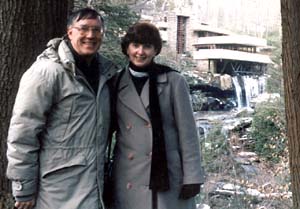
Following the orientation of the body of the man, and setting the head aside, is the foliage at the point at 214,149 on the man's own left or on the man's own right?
on the man's own left

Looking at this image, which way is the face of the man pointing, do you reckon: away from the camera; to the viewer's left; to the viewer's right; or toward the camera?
toward the camera

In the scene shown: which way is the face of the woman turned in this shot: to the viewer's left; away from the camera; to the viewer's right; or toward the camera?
toward the camera

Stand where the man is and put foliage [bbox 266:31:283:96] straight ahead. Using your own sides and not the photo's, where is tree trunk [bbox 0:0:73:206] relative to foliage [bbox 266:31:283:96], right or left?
left

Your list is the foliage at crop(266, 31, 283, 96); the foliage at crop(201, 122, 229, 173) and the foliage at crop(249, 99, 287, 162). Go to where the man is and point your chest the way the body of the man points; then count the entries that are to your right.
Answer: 0

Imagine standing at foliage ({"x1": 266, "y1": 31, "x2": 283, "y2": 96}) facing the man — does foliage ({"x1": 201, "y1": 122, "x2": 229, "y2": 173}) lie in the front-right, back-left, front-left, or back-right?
front-right

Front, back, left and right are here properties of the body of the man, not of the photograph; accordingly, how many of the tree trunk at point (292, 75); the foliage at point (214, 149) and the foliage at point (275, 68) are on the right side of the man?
0

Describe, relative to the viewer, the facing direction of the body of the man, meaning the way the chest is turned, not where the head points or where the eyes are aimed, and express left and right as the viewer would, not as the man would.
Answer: facing the viewer and to the right of the viewer

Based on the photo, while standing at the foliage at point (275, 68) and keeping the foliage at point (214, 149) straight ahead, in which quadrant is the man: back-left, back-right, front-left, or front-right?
front-left

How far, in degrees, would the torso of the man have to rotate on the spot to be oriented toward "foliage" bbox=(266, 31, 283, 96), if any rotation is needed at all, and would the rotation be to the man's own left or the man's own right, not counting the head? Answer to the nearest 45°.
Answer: approximately 90° to the man's own left

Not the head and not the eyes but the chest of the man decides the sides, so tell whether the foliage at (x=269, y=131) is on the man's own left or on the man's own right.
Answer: on the man's own left
